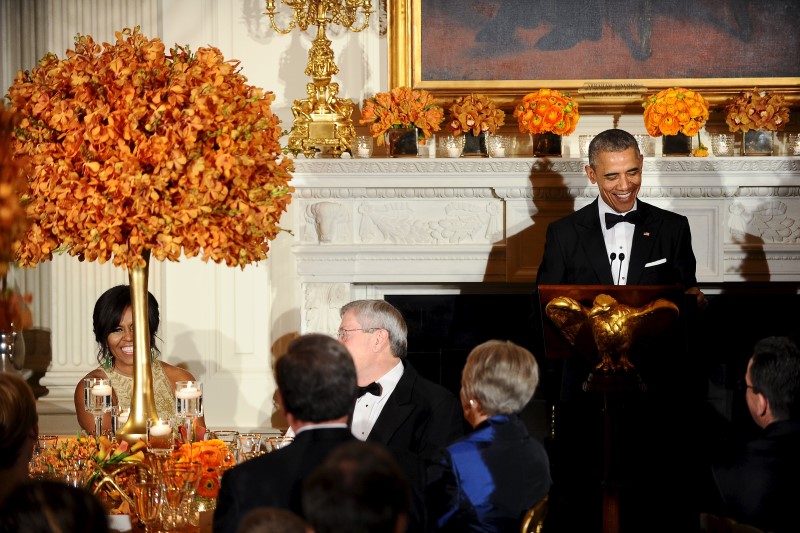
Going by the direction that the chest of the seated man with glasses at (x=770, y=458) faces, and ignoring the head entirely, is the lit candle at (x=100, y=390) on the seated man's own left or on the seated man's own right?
on the seated man's own left

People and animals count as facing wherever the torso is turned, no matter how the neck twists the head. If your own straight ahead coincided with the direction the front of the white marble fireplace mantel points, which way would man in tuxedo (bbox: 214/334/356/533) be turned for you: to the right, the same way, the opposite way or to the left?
the opposite way

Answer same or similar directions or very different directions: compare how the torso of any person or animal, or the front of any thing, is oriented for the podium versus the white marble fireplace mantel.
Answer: same or similar directions

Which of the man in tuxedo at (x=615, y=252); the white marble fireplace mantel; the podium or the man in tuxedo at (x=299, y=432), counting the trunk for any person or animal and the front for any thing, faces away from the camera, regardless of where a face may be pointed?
the man in tuxedo at (x=299, y=432)

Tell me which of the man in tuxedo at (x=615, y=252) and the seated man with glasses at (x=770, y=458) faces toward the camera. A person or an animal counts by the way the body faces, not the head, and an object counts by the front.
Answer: the man in tuxedo

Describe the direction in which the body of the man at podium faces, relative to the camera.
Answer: toward the camera

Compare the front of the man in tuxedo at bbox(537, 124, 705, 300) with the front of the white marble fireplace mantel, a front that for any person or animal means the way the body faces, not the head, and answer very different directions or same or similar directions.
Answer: same or similar directions

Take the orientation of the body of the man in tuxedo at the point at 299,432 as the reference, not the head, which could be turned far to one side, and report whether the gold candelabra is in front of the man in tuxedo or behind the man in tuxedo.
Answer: in front

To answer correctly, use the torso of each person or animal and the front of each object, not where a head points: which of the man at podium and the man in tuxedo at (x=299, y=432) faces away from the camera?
the man in tuxedo

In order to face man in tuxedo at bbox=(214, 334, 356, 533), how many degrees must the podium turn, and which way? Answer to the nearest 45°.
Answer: approximately 45° to its right

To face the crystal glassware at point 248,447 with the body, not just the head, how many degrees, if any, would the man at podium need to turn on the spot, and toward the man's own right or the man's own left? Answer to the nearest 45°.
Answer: approximately 45° to the man's own right

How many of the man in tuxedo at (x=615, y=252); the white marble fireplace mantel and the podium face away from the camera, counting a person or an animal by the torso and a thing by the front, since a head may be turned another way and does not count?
0

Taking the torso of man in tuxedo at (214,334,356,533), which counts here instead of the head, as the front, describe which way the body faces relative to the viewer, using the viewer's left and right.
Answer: facing away from the viewer

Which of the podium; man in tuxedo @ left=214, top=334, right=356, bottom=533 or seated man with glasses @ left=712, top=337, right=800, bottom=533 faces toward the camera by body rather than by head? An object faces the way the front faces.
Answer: the podium

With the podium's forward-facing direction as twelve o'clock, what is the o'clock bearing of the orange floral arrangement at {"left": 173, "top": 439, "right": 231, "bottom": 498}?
The orange floral arrangement is roughly at 2 o'clock from the podium.

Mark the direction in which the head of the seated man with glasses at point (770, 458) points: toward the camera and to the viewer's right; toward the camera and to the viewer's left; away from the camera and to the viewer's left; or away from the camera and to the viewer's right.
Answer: away from the camera and to the viewer's left

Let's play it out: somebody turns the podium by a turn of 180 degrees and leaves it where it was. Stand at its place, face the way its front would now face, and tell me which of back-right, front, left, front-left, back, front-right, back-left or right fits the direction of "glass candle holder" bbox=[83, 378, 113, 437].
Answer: left

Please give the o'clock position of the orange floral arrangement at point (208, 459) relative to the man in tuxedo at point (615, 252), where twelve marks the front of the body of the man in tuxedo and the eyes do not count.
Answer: The orange floral arrangement is roughly at 1 o'clock from the man in tuxedo.
